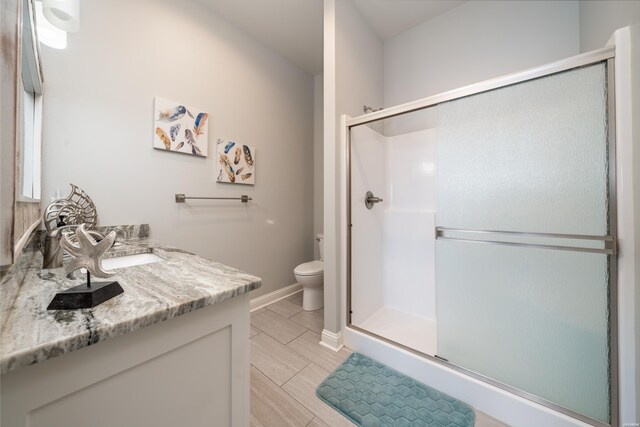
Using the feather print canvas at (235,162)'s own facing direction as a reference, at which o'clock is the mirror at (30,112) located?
The mirror is roughly at 3 o'clock from the feather print canvas.

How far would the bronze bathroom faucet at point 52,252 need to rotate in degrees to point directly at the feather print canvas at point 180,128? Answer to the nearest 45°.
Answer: approximately 45° to its left

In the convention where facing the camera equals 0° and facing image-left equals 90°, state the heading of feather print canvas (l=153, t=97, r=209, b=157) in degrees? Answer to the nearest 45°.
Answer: approximately 315°

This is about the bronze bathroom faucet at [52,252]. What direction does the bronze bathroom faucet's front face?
to the viewer's right

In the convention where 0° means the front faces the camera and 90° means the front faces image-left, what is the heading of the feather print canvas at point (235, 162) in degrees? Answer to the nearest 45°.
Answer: approximately 315°

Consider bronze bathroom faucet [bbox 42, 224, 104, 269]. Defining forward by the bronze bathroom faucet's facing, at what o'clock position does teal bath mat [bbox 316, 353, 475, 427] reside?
The teal bath mat is roughly at 1 o'clock from the bronze bathroom faucet.

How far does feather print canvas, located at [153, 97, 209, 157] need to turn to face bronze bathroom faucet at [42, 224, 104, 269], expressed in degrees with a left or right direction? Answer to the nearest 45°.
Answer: approximately 90° to its right

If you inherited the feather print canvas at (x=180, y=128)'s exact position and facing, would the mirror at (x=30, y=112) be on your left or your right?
on your right

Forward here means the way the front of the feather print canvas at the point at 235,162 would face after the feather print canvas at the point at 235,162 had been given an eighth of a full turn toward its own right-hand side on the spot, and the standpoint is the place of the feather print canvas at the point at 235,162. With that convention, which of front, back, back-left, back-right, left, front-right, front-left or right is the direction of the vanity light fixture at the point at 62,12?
front-right
